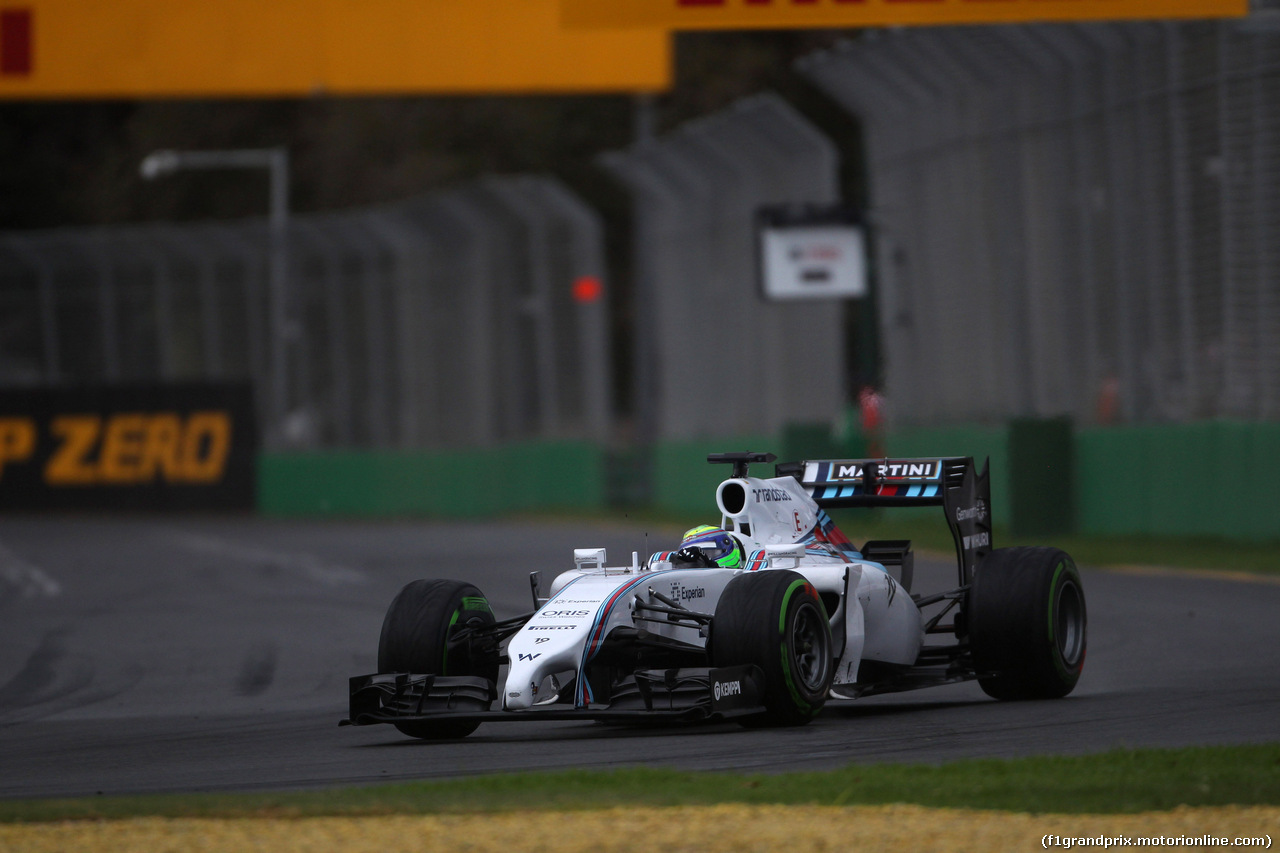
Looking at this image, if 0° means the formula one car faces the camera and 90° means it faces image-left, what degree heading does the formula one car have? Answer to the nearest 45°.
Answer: approximately 45°

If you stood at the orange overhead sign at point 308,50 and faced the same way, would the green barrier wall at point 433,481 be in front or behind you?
behind

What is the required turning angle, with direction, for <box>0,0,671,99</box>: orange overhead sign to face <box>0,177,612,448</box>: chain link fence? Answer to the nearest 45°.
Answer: approximately 180°

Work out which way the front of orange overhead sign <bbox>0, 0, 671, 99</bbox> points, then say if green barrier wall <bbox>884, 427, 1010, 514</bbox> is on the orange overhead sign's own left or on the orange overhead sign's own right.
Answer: on the orange overhead sign's own left

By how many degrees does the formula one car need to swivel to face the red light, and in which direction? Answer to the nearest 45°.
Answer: approximately 135° to its right

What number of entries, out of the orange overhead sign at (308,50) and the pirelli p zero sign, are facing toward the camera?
2

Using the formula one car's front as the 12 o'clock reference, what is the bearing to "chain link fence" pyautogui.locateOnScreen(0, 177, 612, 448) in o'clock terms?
The chain link fence is roughly at 4 o'clock from the formula one car.

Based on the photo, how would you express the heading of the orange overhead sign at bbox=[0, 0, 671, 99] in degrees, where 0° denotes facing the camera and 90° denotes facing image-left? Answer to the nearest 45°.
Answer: approximately 0°
